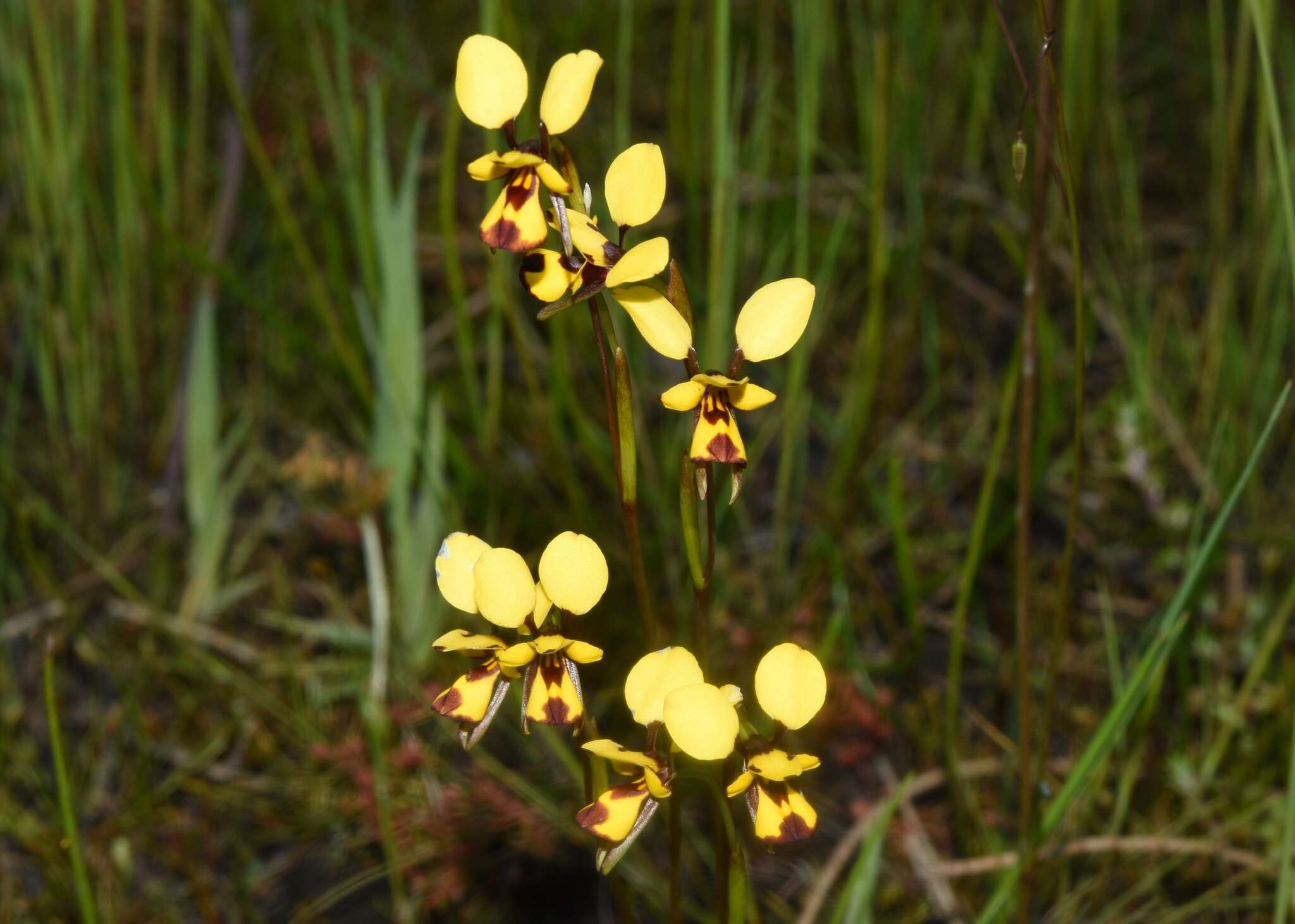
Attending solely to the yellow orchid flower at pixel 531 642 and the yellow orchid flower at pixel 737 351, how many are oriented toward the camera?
2

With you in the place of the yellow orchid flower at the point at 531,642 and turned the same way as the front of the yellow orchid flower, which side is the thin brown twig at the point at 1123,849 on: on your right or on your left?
on your left

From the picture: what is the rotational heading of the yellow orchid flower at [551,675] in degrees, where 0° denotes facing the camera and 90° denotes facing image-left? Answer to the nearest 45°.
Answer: approximately 0°

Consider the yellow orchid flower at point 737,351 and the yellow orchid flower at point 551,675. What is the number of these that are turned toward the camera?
2

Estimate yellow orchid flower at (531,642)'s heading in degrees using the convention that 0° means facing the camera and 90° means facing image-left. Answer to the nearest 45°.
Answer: approximately 0°
